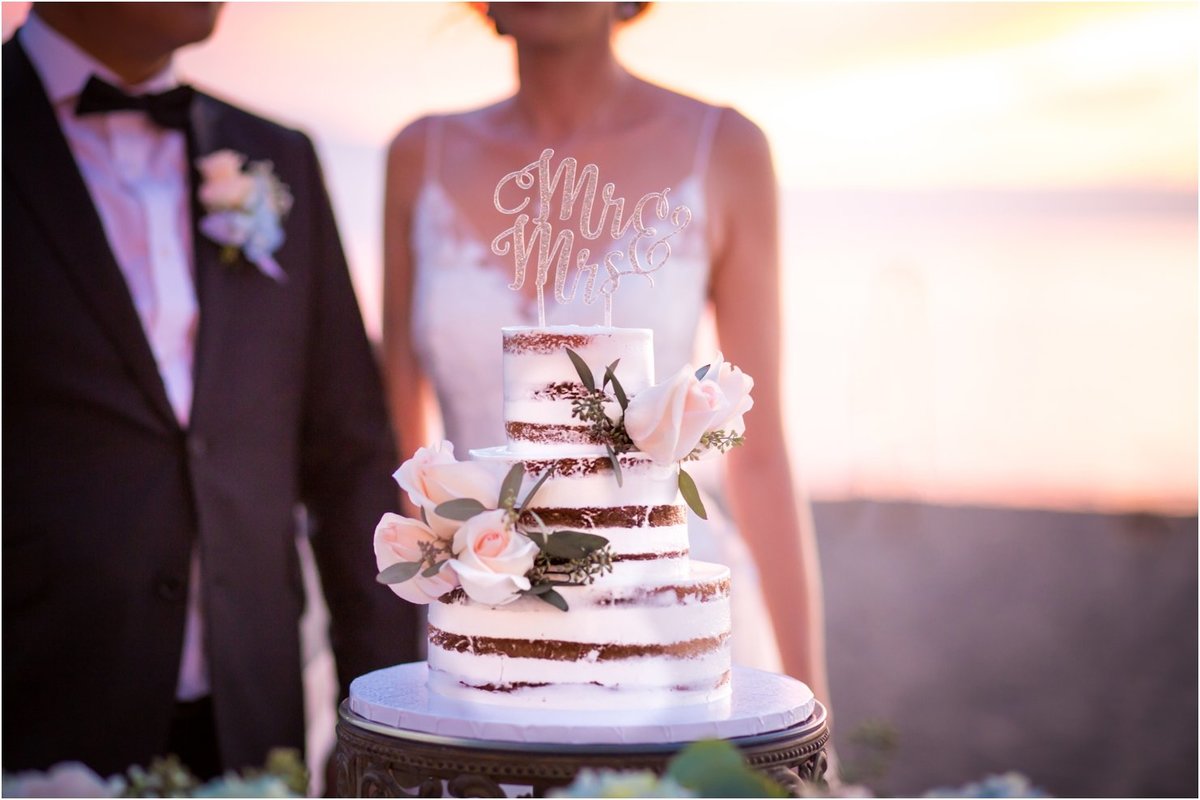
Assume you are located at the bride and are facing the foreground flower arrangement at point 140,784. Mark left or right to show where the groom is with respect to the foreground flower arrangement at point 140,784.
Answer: right

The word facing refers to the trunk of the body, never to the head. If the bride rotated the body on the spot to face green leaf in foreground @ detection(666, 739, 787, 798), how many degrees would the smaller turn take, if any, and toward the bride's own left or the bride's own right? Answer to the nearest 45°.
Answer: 0° — they already face it

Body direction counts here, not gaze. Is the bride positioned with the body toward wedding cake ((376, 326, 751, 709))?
yes

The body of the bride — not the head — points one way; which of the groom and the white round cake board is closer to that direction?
the white round cake board

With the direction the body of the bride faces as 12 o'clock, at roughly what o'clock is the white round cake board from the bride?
The white round cake board is roughly at 12 o'clock from the bride.

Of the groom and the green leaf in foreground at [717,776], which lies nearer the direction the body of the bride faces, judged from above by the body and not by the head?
the green leaf in foreground

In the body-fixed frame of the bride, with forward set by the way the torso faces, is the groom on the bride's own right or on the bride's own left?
on the bride's own right

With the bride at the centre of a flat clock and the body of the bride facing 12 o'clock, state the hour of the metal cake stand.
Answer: The metal cake stand is roughly at 12 o'clock from the bride.

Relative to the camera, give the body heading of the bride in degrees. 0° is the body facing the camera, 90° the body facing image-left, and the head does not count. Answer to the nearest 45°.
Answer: approximately 0°
